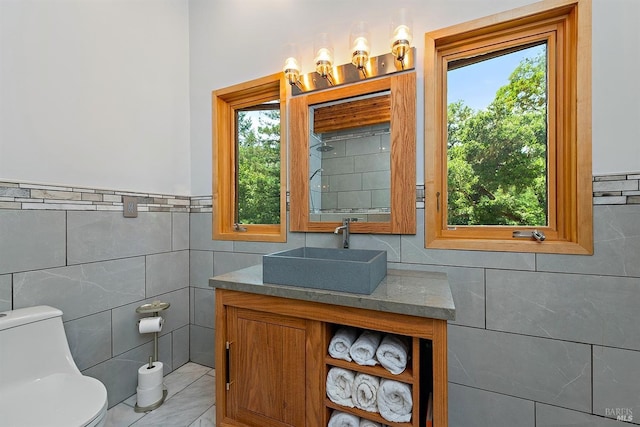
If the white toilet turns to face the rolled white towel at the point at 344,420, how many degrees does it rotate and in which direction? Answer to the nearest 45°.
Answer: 0° — it already faces it

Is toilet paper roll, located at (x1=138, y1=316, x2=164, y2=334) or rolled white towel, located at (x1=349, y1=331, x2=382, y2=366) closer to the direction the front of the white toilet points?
the rolled white towel

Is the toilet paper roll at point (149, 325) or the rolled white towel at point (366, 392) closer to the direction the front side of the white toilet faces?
the rolled white towel

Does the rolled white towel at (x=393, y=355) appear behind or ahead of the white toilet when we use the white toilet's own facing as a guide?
ahead

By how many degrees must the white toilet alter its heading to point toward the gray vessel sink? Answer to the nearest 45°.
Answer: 0° — it already faces it

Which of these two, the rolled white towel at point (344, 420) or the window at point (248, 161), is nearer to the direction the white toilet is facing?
the rolled white towel

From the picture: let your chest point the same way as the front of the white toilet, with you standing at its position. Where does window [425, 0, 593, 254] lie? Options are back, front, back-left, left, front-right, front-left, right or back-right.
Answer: front

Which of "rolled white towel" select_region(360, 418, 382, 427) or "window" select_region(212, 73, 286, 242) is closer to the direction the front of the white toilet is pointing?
the rolled white towel

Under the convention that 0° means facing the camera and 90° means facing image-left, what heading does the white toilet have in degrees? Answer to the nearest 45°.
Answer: approximately 315°

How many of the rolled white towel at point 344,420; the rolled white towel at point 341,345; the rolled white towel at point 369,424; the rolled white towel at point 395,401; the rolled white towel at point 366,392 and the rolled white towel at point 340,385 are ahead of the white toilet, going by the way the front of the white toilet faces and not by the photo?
6
